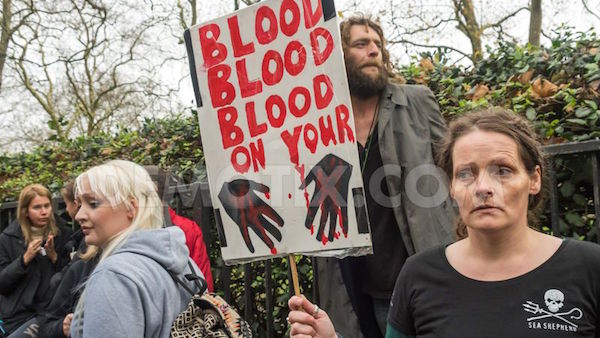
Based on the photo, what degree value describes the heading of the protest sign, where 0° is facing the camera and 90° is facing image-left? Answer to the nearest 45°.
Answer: approximately 0°

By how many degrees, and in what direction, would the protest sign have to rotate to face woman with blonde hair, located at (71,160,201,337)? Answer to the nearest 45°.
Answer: approximately 90° to its right

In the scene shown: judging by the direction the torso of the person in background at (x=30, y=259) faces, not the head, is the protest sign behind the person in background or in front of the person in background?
in front

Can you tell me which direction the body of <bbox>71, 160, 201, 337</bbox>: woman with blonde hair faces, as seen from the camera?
to the viewer's left

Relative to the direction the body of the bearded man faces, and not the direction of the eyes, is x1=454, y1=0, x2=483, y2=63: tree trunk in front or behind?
behind

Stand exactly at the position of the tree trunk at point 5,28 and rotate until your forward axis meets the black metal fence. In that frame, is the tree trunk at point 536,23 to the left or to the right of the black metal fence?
left

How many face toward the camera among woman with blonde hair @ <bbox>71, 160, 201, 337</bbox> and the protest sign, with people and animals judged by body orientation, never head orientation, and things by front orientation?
1

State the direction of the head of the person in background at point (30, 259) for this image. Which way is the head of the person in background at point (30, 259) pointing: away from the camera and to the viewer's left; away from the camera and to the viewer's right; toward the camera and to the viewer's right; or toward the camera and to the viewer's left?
toward the camera and to the viewer's right

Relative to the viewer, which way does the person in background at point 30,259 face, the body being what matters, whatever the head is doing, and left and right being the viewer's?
facing the viewer and to the right of the viewer

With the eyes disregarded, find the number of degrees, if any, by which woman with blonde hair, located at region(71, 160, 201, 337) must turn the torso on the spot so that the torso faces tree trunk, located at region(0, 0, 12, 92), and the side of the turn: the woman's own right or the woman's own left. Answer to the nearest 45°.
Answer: approximately 90° to the woman's own right
